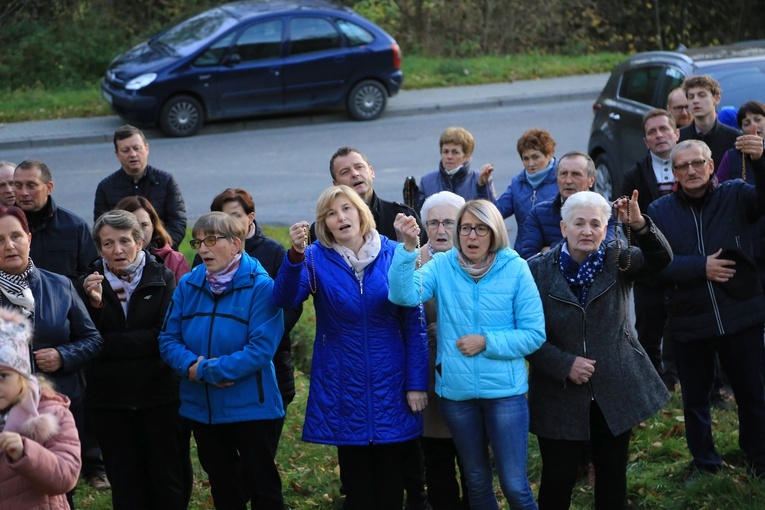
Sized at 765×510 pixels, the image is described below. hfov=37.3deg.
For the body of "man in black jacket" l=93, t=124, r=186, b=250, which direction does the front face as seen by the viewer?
toward the camera

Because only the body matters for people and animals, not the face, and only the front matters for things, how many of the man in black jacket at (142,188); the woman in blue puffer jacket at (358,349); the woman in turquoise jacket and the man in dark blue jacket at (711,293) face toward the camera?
4

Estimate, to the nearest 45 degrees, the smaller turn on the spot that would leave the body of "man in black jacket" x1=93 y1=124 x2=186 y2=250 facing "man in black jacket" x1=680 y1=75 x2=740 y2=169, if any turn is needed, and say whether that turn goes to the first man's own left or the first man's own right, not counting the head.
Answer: approximately 90° to the first man's own left

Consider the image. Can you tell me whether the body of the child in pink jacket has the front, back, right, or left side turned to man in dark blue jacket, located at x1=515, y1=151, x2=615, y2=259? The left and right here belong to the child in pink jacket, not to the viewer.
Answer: back

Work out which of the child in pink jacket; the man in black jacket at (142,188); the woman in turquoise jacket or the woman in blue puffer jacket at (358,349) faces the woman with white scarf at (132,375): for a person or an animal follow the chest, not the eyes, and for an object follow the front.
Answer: the man in black jacket

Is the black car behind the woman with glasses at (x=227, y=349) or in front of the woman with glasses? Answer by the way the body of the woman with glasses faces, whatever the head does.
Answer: behind

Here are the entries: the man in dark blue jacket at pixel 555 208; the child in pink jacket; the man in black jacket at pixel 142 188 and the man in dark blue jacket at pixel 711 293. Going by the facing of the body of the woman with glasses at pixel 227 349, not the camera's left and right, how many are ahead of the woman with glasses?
1

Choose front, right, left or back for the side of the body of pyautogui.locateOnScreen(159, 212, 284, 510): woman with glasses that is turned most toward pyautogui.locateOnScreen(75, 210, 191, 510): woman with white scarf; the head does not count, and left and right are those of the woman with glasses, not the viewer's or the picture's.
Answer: right

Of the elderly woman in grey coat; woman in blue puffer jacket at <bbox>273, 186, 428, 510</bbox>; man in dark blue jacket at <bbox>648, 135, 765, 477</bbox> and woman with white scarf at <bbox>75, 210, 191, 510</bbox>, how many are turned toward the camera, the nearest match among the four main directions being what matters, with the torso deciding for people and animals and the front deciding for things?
4

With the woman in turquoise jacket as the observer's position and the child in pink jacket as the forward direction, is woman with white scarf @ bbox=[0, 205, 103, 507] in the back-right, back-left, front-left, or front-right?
front-right

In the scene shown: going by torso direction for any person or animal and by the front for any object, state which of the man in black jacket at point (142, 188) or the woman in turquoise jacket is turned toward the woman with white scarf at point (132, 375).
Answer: the man in black jacket

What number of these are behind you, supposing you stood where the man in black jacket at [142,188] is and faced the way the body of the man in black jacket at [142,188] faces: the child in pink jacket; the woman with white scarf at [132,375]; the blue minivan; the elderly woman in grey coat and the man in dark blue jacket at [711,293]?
1

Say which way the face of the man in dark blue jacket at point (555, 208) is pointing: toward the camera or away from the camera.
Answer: toward the camera

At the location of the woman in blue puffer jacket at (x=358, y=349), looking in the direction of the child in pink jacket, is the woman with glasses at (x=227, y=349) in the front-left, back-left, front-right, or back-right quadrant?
front-right

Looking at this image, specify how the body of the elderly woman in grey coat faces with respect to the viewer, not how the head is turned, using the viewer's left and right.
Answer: facing the viewer

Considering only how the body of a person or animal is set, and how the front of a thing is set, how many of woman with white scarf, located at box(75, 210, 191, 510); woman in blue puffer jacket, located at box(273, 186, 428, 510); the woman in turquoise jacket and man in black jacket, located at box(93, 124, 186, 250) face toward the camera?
4

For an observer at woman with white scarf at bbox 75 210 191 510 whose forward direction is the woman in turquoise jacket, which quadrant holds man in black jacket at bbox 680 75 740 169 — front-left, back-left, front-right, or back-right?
front-left

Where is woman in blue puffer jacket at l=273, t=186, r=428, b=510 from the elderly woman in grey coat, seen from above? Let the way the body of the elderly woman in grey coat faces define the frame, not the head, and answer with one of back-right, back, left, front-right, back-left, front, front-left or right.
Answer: right

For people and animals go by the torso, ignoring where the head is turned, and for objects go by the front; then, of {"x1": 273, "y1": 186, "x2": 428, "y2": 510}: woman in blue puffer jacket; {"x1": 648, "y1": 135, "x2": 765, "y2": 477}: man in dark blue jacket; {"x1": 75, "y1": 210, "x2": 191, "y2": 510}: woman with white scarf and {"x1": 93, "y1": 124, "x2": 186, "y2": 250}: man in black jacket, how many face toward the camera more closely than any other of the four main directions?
4

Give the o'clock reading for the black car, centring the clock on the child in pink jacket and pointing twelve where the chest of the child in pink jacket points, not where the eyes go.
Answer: The black car is roughly at 6 o'clock from the child in pink jacket.

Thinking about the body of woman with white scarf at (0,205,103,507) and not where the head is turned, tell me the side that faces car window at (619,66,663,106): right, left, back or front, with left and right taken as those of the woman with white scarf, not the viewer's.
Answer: back

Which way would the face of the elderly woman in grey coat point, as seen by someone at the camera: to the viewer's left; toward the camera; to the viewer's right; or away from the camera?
toward the camera

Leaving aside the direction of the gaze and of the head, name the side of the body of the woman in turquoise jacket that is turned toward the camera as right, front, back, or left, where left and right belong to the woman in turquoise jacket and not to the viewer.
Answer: front
